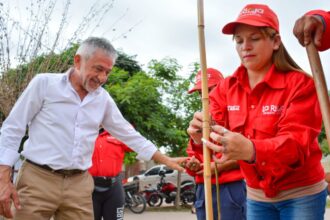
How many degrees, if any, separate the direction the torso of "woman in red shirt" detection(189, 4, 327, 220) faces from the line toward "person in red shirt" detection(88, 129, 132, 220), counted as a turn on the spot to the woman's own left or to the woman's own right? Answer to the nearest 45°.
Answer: approximately 90° to the woman's own right

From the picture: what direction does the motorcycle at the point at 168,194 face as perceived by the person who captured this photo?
facing to the left of the viewer

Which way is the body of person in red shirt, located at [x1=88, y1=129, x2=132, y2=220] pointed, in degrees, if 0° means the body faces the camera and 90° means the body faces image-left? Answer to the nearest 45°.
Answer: approximately 45°

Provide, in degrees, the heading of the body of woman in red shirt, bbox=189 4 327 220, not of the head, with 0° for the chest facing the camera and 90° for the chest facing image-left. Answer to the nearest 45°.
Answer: approximately 45°

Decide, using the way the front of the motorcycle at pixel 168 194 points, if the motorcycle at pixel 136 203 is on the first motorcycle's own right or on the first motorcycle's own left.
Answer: on the first motorcycle's own left

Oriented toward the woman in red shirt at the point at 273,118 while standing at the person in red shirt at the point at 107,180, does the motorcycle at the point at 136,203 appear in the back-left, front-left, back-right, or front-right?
back-left
